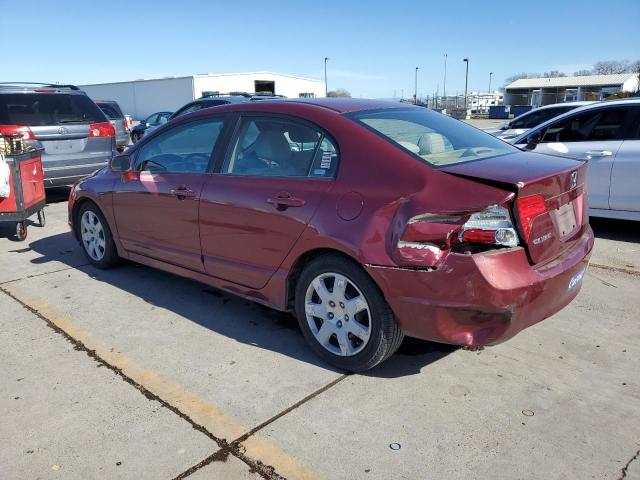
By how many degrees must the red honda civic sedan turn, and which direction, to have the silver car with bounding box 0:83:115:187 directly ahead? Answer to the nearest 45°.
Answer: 0° — it already faces it

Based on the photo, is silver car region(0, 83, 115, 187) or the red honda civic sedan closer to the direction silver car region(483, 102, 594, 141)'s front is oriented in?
the silver car

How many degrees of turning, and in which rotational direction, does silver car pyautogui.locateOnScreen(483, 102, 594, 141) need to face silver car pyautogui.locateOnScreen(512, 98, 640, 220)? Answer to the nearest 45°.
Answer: approximately 90° to its left

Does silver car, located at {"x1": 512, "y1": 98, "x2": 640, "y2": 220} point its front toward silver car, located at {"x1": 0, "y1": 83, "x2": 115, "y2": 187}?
yes

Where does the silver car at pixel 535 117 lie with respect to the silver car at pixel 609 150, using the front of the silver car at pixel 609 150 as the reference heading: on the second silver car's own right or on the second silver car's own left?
on the second silver car's own right

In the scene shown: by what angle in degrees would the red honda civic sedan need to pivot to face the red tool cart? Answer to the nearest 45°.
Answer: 0° — it already faces it

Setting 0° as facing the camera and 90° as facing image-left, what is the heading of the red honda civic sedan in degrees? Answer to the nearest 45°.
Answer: approximately 135°

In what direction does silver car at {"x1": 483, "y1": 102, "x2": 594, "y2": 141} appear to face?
to the viewer's left

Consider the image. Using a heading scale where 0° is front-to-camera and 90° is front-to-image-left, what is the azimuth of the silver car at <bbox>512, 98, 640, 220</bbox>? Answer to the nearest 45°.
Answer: approximately 90°

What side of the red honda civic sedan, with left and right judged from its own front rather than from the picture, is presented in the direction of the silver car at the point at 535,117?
right

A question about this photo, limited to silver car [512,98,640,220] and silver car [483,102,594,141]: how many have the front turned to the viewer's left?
2
